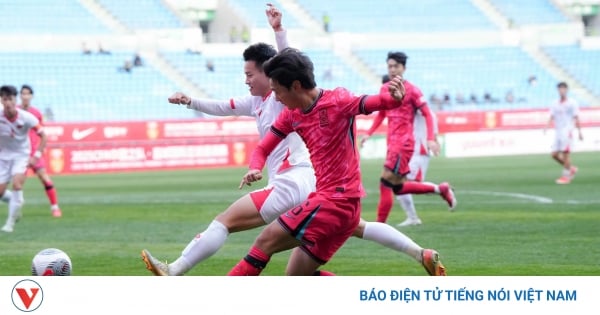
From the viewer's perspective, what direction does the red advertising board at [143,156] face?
toward the camera

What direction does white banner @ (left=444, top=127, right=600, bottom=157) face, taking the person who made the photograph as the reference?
facing the viewer

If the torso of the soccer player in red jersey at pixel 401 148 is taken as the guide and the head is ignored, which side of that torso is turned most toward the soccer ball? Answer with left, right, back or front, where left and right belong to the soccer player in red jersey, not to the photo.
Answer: front

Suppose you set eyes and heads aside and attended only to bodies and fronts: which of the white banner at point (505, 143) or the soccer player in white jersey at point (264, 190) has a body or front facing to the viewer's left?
the soccer player in white jersey

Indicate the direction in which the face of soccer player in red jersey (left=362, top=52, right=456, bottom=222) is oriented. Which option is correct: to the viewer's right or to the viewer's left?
to the viewer's left

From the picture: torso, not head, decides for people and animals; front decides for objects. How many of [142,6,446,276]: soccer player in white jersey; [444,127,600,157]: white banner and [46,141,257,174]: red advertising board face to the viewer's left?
1

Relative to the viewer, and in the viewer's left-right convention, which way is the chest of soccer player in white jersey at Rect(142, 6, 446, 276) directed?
facing to the left of the viewer

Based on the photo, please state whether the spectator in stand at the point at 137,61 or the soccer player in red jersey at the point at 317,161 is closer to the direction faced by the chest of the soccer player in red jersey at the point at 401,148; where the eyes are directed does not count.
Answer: the soccer player in red jersey

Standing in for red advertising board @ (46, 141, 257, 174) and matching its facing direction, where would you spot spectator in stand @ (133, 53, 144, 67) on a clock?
The spectator in stand is roughly at 6 o'clock from the red advertising board.

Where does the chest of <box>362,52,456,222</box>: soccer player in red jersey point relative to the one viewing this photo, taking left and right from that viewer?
facing the viewer and to the left of the viewer

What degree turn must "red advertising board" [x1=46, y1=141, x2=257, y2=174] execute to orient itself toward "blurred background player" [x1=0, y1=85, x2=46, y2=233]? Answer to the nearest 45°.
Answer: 0° — it already faces them

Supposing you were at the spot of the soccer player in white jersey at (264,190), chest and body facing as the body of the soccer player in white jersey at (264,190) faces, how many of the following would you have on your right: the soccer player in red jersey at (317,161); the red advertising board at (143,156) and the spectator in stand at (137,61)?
2
